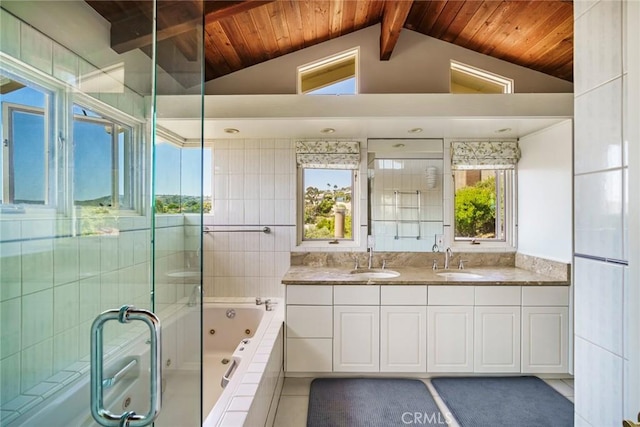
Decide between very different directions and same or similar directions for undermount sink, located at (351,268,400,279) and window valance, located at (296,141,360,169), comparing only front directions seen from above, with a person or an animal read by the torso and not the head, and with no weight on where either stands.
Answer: same or similar directions

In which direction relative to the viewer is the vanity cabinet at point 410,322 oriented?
toward the camera

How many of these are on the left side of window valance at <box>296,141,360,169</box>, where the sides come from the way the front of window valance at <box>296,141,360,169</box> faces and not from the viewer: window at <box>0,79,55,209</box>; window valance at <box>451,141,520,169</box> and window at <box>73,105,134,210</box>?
1

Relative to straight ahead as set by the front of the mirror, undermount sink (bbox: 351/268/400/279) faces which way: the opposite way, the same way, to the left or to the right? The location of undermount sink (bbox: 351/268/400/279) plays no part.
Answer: the same way

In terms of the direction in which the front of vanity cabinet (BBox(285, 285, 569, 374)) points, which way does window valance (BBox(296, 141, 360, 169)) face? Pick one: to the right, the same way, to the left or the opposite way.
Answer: the same way

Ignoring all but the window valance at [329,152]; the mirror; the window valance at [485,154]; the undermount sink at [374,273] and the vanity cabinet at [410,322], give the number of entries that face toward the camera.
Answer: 5

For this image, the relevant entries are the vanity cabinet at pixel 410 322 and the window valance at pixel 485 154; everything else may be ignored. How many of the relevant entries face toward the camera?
2

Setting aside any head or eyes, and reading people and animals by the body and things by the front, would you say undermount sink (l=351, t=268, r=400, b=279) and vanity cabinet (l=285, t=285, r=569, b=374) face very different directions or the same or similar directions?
same or similar directions

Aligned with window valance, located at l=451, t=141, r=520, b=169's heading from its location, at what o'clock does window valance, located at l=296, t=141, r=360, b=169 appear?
window valance, located at l=296, t=141, r=360, b=169 is roughly at 2 o'clock from window valance, located at l=451, t=141, r=520, b=169.

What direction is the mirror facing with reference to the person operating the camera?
facing the viewer

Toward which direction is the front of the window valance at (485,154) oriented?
toward the camera

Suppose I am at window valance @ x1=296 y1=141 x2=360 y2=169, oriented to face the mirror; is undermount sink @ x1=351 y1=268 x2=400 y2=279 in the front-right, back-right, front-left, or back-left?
front-right
